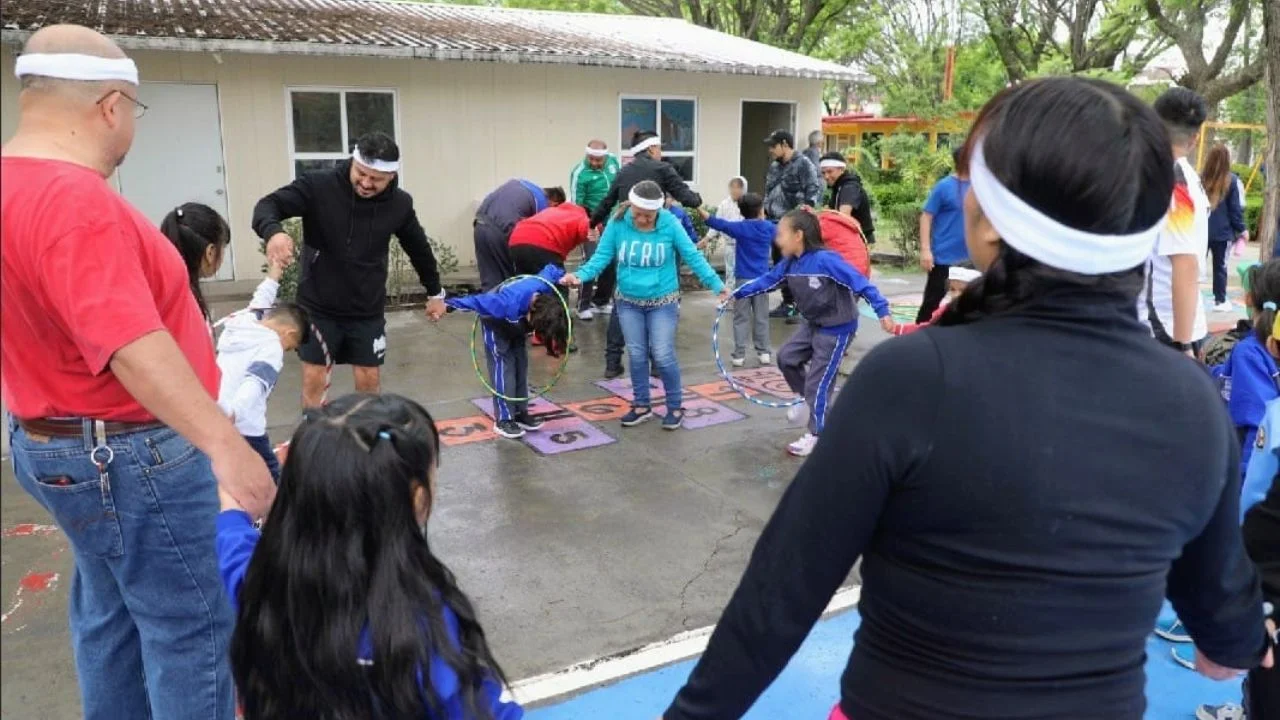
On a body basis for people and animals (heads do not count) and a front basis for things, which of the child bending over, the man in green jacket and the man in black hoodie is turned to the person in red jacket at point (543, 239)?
the man in green jacket

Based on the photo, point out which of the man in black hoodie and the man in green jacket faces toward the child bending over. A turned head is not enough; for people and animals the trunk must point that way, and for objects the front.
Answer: the man in green jacket

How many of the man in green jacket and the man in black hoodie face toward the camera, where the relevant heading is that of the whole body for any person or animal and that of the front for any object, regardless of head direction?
2

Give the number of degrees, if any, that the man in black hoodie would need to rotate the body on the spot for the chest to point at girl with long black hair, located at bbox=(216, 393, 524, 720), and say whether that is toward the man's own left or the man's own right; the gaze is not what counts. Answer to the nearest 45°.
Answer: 0° — they already face them

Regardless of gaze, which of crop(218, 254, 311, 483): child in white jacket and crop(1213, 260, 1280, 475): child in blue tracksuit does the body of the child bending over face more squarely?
the child in blue tracksuit

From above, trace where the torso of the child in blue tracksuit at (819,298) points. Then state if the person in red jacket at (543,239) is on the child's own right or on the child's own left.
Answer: on the child's own right

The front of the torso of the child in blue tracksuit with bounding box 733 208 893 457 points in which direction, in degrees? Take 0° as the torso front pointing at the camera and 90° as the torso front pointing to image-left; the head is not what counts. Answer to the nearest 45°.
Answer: approximately 45°

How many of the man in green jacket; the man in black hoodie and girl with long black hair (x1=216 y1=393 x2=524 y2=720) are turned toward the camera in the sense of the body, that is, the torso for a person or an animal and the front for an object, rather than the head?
2

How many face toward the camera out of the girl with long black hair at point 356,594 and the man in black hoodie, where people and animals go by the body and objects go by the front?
1

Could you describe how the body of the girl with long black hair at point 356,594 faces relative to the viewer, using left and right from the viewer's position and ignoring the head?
facing away from the viewer and to the right of the viewer
